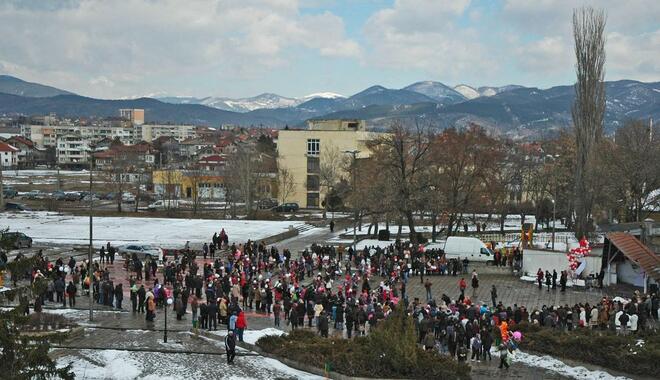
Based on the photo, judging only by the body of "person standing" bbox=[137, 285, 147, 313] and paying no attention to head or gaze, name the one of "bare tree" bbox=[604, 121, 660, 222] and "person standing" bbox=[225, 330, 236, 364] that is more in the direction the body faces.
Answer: the bare tree

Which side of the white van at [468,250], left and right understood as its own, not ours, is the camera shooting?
right

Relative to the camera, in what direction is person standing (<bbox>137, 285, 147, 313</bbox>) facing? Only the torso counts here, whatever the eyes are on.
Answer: away from the camera

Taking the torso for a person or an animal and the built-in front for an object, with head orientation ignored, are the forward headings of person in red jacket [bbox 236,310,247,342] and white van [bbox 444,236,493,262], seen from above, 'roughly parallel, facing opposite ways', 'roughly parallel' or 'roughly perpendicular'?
roughly perpendicular

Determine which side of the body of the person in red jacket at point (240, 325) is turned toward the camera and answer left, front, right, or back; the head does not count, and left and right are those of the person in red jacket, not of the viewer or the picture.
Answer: back

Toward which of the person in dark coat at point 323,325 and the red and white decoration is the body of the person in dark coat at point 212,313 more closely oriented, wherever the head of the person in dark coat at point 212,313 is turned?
the red and white decoration

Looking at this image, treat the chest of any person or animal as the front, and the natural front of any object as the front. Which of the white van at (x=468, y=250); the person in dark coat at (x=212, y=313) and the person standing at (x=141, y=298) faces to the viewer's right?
the white van

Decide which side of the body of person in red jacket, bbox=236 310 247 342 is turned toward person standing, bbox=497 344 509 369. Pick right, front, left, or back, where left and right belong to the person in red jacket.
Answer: right

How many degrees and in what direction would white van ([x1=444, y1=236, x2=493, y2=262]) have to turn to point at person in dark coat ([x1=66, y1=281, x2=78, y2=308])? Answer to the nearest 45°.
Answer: approximately 135° to its right

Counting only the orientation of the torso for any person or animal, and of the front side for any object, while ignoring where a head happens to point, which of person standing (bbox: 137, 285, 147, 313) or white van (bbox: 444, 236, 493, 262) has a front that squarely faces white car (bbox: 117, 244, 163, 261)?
the person standing

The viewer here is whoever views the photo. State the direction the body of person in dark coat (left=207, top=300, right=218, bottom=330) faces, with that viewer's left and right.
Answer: facing away from the viewer

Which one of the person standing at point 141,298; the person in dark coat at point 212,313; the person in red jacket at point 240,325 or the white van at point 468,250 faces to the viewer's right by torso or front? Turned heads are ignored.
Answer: the white van
